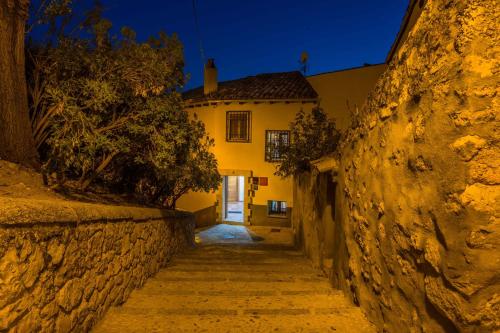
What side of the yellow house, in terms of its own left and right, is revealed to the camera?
front

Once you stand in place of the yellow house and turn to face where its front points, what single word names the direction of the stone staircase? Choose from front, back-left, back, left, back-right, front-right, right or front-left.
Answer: front

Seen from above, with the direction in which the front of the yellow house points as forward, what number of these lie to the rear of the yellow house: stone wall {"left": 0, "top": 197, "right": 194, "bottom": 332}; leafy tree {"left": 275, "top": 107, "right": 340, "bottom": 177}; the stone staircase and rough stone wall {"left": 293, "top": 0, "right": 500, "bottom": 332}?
0

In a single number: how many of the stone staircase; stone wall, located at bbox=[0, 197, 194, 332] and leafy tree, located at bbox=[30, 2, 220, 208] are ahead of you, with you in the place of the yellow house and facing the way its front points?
3

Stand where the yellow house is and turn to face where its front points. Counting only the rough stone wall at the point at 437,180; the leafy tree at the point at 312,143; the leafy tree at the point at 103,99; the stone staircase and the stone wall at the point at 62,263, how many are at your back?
0

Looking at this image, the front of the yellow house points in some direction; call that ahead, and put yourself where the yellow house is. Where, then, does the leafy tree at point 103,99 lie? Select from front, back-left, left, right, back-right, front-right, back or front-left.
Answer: front

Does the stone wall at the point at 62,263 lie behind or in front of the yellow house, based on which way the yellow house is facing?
in front

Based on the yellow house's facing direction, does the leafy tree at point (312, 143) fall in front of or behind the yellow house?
in front

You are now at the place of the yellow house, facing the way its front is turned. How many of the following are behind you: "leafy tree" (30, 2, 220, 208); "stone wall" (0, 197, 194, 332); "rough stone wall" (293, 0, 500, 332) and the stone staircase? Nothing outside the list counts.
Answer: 0

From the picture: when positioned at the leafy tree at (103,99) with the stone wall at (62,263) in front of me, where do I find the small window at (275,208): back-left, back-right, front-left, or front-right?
back-left
